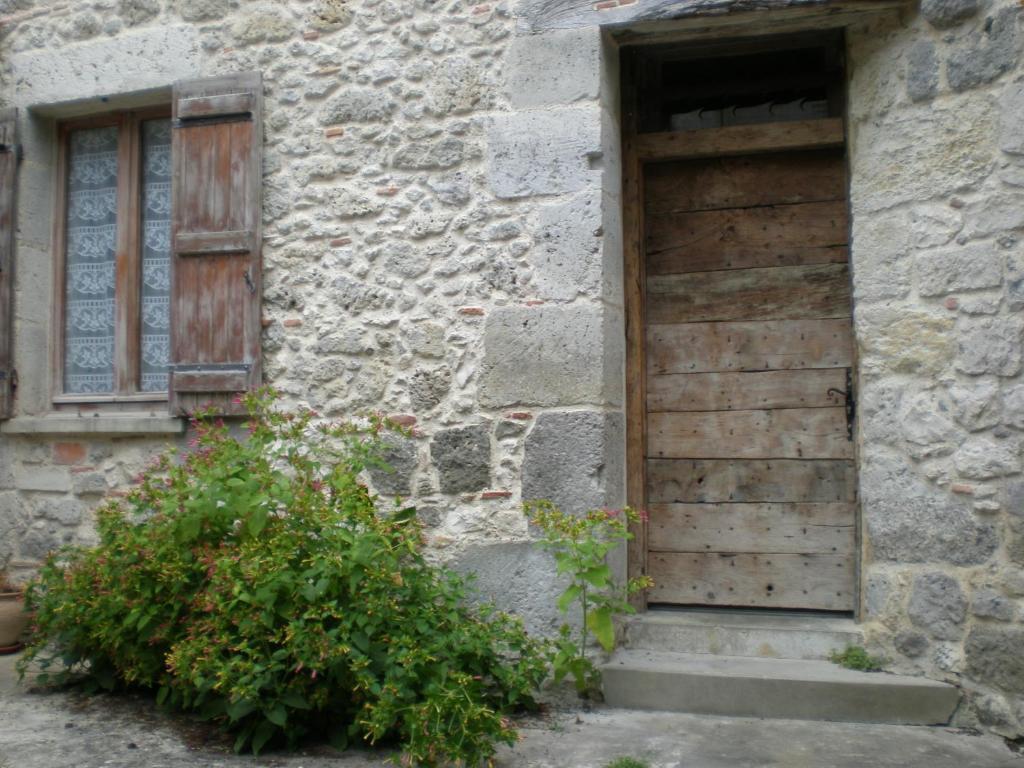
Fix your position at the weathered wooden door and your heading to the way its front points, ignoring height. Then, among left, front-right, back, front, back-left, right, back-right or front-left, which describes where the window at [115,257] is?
right

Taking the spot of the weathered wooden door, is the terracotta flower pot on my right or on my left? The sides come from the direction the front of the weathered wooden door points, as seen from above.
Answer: on my right

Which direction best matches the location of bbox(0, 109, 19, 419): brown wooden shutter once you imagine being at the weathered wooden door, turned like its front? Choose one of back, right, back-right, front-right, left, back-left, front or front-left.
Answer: right

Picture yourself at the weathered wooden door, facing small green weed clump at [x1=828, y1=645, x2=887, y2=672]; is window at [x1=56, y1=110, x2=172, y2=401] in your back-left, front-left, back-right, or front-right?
back-right

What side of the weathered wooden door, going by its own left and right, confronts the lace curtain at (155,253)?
right

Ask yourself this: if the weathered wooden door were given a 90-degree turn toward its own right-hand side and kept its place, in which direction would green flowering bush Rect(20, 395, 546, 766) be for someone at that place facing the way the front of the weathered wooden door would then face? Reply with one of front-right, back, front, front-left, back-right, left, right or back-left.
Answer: front-left

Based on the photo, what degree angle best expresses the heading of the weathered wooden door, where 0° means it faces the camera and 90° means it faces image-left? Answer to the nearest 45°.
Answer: approximately 0°

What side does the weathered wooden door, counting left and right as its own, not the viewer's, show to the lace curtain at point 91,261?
right

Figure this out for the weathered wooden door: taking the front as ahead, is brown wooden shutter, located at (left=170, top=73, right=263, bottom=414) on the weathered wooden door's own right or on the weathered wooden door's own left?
on the weathered wooden door's own right
